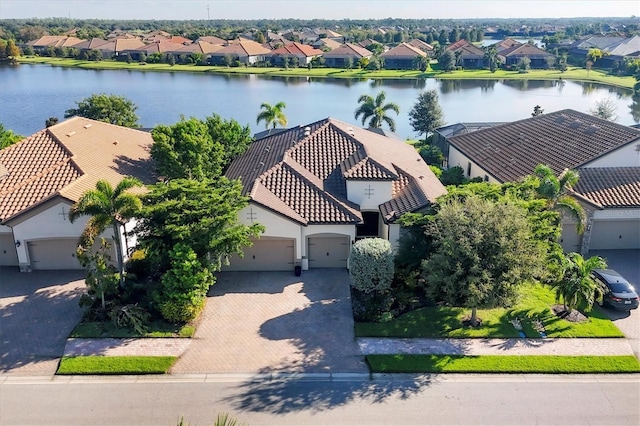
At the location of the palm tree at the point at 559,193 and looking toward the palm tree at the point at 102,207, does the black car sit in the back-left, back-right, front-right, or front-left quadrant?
back-left

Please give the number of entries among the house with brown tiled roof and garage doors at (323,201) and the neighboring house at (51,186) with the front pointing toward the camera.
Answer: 2

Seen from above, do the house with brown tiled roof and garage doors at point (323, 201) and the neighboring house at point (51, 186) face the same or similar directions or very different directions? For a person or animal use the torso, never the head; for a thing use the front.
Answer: same or similar directions

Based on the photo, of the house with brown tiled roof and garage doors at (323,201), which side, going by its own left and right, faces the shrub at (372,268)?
front

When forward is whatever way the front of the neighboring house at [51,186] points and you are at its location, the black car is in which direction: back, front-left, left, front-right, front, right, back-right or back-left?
front-left

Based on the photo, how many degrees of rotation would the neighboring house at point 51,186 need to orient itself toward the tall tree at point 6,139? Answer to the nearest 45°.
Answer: approximately 180°

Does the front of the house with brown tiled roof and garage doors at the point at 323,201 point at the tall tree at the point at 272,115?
no

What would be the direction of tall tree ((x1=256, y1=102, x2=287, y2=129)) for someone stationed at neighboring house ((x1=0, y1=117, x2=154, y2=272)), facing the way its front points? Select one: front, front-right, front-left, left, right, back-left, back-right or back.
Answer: back-left

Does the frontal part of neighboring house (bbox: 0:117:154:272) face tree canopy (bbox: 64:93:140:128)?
no

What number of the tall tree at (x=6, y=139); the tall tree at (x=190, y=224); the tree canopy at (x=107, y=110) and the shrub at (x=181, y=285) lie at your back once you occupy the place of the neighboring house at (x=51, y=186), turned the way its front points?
2

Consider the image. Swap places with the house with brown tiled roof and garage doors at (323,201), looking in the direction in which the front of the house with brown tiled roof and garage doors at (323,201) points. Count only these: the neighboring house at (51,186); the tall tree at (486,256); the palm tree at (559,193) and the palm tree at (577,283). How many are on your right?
1

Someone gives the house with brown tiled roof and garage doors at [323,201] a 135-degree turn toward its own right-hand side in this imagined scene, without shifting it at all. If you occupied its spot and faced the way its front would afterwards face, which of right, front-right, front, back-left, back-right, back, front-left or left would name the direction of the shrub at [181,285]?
left

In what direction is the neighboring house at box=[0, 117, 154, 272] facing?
toward the camera

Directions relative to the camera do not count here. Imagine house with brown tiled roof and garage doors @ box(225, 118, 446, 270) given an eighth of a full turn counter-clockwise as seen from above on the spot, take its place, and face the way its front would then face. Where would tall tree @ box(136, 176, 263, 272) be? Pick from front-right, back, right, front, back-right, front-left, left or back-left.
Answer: right

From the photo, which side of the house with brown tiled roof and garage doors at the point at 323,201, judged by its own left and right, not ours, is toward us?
front

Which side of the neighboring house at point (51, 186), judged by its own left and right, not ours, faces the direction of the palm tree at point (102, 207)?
front
